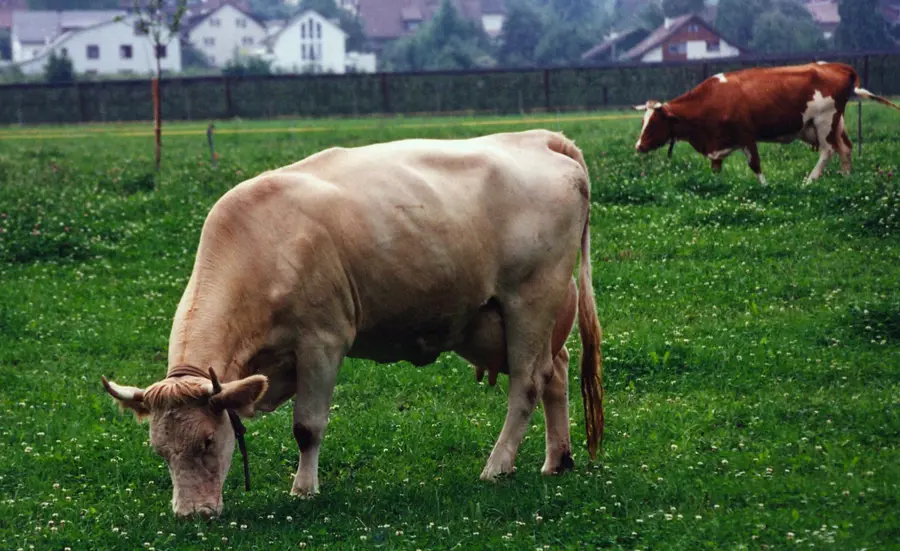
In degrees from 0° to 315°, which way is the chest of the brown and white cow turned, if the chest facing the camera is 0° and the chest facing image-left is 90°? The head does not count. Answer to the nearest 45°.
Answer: approximately 90°

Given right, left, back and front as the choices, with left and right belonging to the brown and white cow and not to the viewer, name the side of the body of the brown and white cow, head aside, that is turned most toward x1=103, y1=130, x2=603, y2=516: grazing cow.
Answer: left
